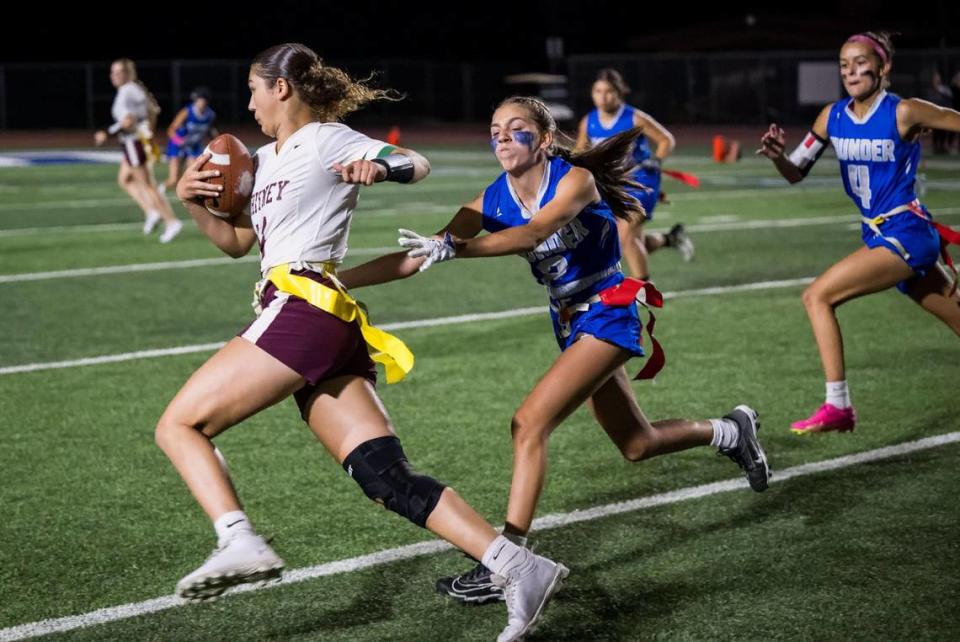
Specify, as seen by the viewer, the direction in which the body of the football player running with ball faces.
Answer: to the viewer's left

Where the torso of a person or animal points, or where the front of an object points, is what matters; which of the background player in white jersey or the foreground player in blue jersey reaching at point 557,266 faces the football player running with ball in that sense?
the foreground player in blue jersey reaching

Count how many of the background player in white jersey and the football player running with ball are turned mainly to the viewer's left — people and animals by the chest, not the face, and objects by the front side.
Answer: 2

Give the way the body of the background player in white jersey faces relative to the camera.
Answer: to the viewer's left

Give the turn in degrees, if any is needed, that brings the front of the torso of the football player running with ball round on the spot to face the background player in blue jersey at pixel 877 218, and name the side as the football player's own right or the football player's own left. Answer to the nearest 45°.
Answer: approximately 135° to the football player's own right

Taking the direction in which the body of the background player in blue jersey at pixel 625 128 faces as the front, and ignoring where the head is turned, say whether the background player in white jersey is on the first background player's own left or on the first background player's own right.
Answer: on the first background player's own right

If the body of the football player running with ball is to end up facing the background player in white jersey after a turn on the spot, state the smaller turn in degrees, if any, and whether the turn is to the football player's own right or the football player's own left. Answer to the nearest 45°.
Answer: approximately 90° to the football player's own right

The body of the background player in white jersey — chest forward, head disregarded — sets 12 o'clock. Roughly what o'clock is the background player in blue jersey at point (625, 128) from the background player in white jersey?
The background player in blue jersey is roughly at 8 o'clock from the background player in white jersey.

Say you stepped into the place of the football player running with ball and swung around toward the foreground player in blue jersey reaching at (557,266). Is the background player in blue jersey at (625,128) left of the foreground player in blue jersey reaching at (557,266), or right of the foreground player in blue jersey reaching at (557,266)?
left

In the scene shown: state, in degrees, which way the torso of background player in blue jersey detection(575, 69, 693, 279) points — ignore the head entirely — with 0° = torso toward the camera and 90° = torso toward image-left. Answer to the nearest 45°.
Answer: approximately 45°
